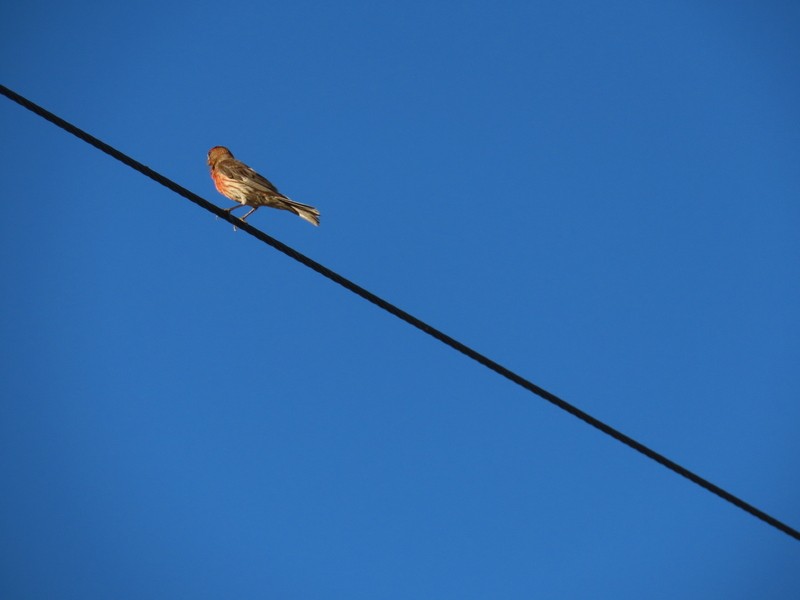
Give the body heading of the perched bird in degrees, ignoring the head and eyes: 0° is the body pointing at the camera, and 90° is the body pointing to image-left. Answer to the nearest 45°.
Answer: approximately 90°
